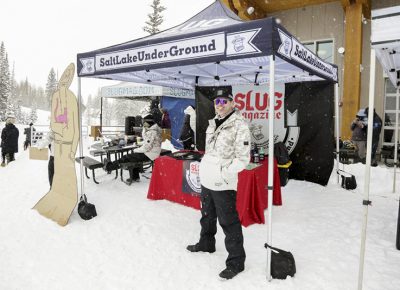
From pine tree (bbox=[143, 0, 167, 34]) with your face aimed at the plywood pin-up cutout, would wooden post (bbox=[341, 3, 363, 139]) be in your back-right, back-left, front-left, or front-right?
front-left

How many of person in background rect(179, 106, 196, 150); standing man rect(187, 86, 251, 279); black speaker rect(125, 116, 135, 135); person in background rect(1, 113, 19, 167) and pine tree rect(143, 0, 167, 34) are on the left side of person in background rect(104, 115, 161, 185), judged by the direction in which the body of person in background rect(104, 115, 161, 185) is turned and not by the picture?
1

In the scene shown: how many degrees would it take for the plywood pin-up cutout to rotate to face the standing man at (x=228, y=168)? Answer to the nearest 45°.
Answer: approximately 90° to its left

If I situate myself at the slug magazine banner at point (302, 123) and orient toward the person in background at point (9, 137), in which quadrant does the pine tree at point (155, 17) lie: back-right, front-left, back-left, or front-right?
front-right

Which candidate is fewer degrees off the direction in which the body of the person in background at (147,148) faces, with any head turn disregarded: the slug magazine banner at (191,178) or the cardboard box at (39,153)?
the cardboard box

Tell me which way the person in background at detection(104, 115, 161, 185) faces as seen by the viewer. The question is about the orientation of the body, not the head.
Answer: to the viewer's left

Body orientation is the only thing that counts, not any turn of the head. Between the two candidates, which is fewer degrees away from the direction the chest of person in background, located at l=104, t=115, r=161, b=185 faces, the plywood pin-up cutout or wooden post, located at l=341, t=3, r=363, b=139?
the plywood pin-up cutout

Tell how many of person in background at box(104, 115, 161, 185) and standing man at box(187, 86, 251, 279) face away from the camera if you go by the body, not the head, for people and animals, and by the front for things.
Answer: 0

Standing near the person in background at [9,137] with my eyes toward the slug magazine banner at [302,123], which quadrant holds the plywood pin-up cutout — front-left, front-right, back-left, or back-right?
front-right
